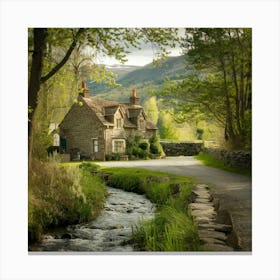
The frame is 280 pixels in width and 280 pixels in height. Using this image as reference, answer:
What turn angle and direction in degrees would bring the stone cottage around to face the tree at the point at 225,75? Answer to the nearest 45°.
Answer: approximately 45° to its left

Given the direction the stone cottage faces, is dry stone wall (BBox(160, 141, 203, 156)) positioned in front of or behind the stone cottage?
in front

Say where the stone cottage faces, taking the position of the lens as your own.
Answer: facing the viewer and to the right of the viewer

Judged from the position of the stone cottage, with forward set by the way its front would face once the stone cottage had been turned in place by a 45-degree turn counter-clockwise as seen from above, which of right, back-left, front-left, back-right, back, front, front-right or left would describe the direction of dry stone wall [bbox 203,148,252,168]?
front
